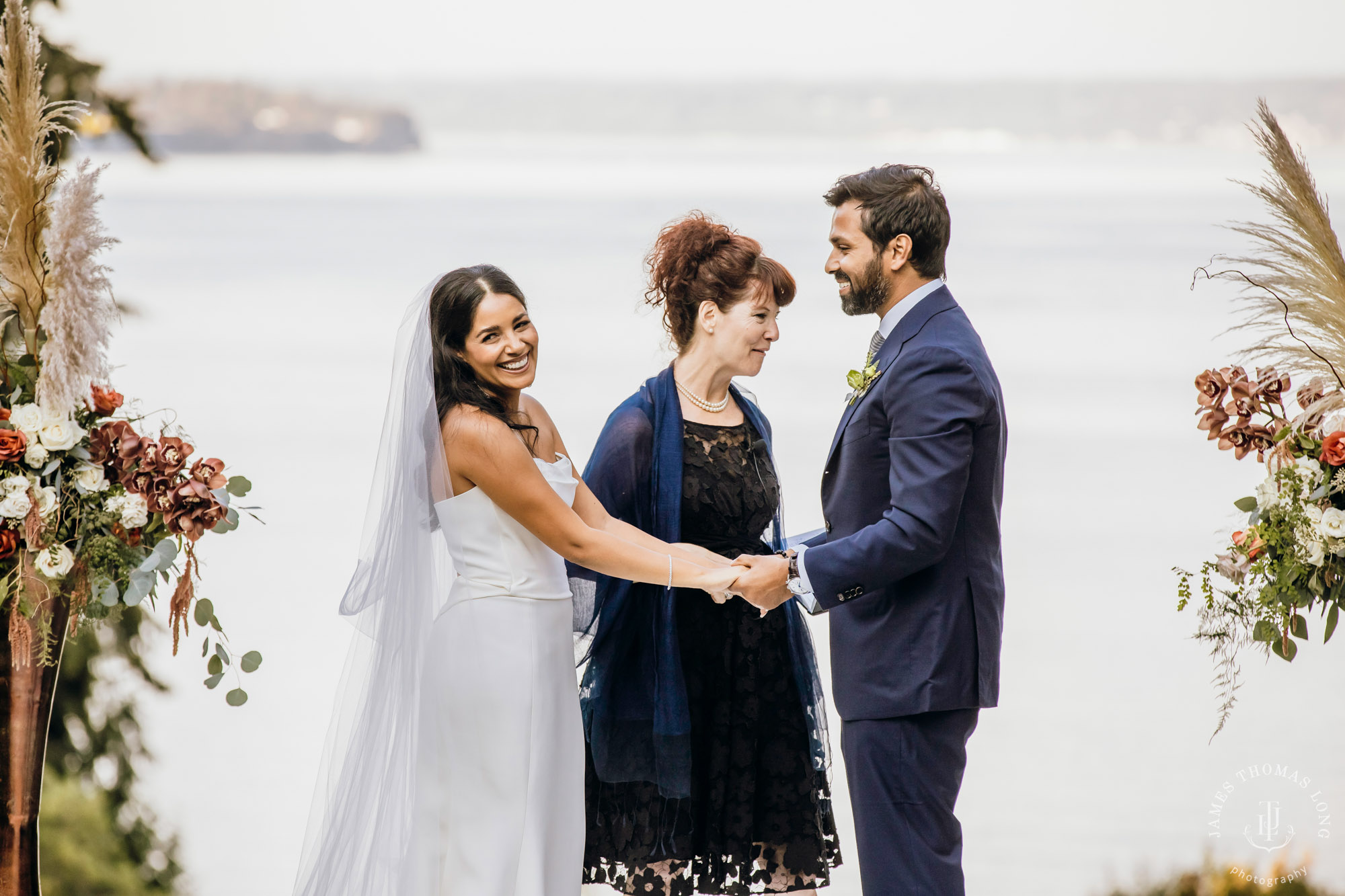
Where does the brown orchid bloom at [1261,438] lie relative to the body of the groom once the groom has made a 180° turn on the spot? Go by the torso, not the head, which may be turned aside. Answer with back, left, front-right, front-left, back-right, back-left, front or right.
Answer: front

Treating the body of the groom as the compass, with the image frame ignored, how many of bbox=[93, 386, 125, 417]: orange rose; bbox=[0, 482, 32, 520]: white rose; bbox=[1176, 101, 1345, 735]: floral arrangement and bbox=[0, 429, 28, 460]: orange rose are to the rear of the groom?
1

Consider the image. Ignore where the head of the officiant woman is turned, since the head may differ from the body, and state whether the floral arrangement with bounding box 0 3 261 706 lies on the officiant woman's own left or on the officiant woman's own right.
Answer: on the officiant woman's own right

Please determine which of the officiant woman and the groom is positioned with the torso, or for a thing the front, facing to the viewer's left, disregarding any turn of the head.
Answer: the groom

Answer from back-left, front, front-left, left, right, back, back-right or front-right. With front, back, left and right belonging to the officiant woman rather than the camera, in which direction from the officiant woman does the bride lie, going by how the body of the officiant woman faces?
right

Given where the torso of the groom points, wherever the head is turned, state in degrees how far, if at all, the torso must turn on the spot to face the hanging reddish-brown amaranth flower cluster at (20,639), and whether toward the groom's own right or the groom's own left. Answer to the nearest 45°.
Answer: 0° — they already face it

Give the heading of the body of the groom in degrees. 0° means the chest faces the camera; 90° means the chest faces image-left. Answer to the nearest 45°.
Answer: approximately 90°

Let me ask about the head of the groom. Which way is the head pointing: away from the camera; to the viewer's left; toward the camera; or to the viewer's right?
to the viewer's left

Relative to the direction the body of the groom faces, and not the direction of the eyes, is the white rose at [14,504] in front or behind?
in front

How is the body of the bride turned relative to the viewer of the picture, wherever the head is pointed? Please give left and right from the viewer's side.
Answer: facing to the right of the viewer

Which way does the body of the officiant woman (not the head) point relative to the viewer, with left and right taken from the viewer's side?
facing the viewer and to the right of the viewer

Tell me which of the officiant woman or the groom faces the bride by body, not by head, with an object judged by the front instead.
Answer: the groom

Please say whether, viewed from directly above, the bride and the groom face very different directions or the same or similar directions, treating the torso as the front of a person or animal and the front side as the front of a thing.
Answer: very different directions

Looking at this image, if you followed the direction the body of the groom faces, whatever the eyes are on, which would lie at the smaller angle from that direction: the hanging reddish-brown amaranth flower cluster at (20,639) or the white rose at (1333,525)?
the hanging reddish-brown amaranth flower cluster

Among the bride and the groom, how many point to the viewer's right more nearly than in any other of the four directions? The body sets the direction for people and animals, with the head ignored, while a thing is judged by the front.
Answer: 1

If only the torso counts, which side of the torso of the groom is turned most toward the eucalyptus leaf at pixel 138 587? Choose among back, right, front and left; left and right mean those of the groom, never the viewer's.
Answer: front
